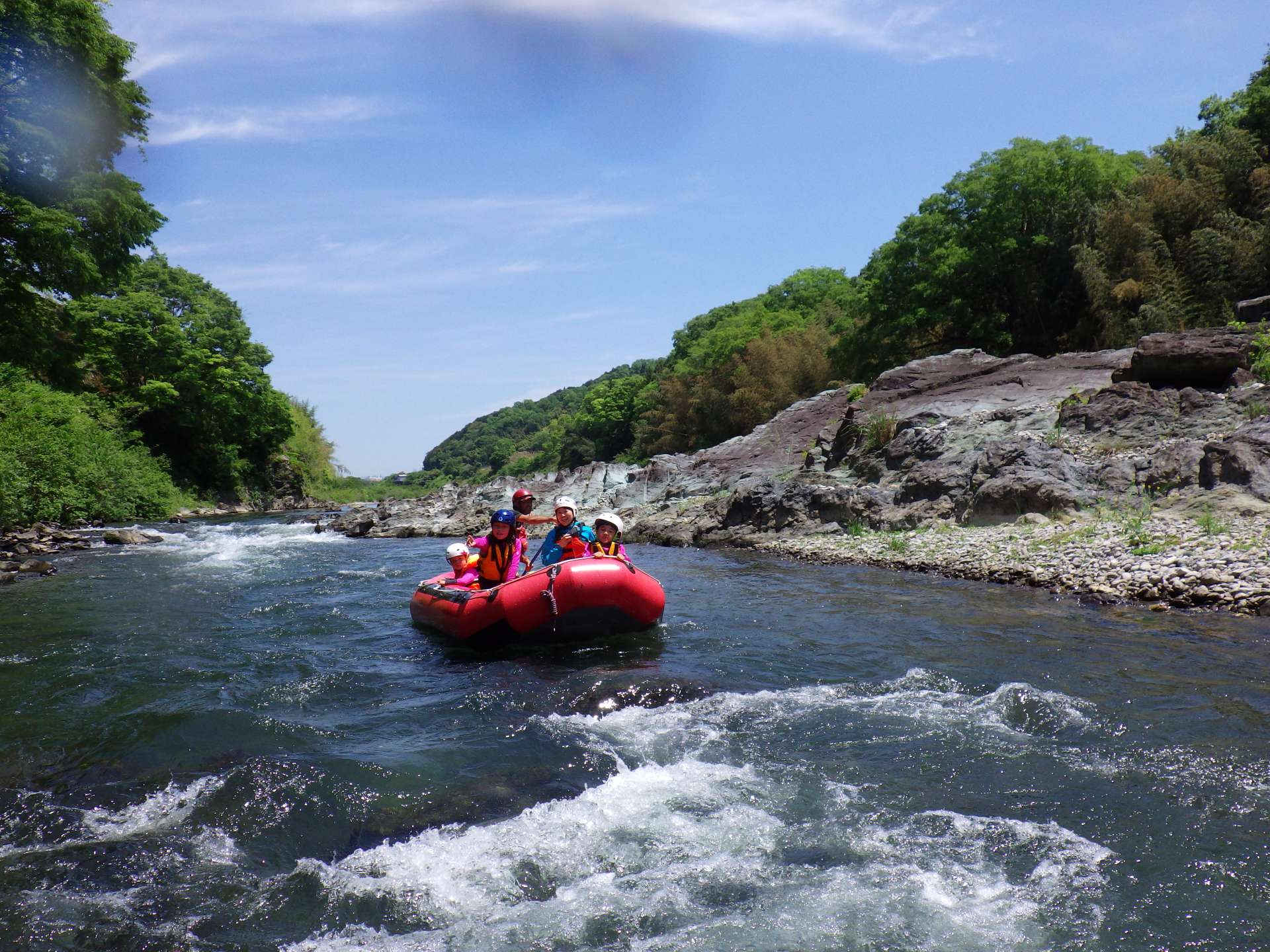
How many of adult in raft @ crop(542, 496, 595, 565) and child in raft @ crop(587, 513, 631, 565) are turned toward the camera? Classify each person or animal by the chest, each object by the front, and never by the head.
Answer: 2

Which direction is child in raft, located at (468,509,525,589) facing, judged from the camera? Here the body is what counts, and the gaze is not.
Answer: toward the camera

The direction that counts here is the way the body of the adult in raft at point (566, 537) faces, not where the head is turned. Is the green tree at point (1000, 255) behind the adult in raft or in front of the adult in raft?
behind

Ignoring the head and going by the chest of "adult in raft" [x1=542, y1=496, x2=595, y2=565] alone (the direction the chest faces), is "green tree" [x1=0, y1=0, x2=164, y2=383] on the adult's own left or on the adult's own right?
on the adult's own right

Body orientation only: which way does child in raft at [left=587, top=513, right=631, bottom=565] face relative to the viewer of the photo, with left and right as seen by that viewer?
facing the viewer

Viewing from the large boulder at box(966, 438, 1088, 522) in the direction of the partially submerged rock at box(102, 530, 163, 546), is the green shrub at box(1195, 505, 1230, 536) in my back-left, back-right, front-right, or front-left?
back-left

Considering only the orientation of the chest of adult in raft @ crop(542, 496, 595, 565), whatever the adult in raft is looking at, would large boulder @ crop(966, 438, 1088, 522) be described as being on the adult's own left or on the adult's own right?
on the adult's own left

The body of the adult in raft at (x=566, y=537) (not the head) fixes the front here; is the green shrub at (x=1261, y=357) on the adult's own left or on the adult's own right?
on the adult's own left

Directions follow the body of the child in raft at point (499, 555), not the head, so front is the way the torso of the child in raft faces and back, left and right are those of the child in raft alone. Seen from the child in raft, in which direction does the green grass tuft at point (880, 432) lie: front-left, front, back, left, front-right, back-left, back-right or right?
back-left
